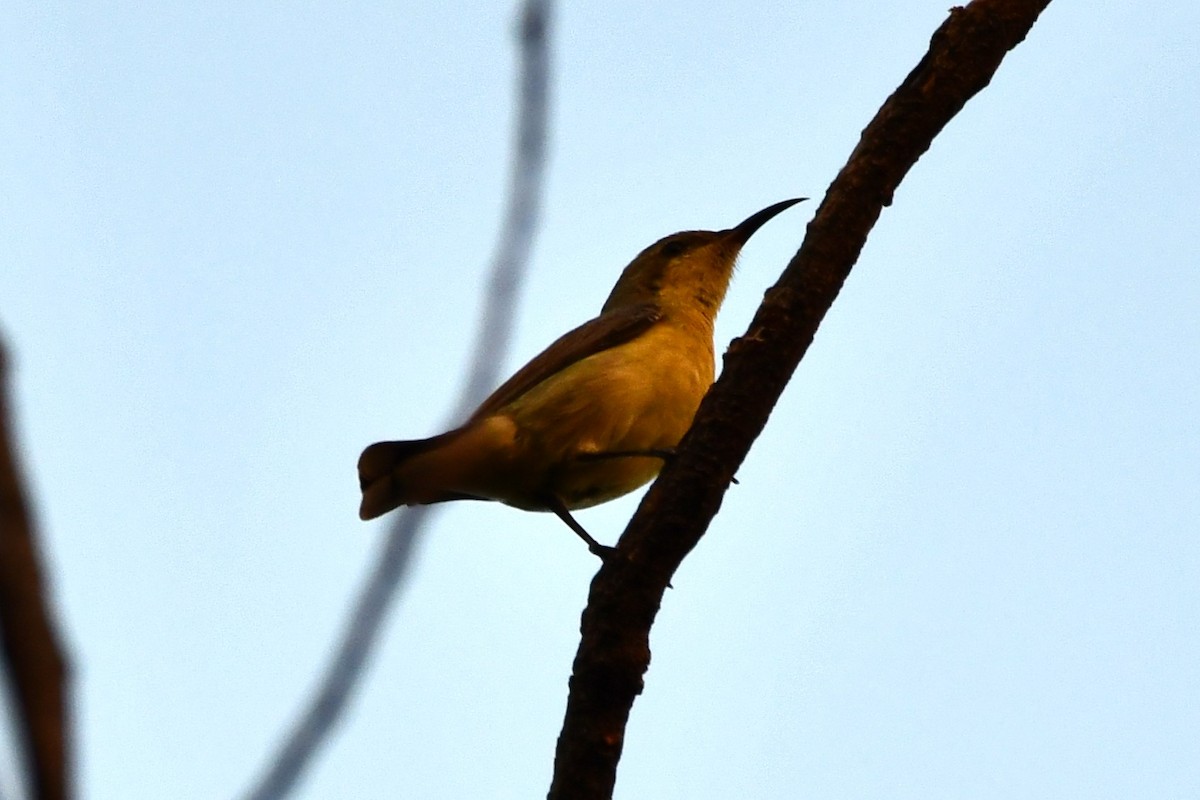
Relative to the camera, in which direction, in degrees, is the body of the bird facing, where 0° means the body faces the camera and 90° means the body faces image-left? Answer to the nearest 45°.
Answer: approximately 270°

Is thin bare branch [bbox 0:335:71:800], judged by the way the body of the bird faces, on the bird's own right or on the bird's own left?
on the bird's own right
